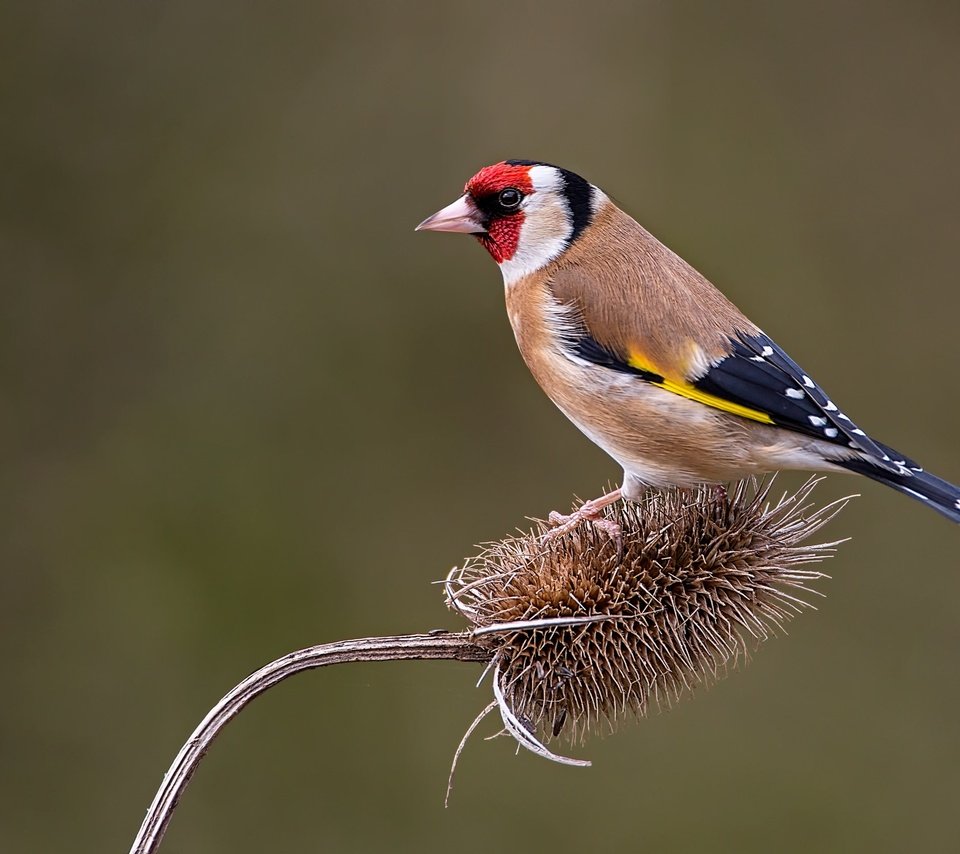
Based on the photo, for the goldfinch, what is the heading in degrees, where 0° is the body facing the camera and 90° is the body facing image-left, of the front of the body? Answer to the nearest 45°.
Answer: approximately 90°
